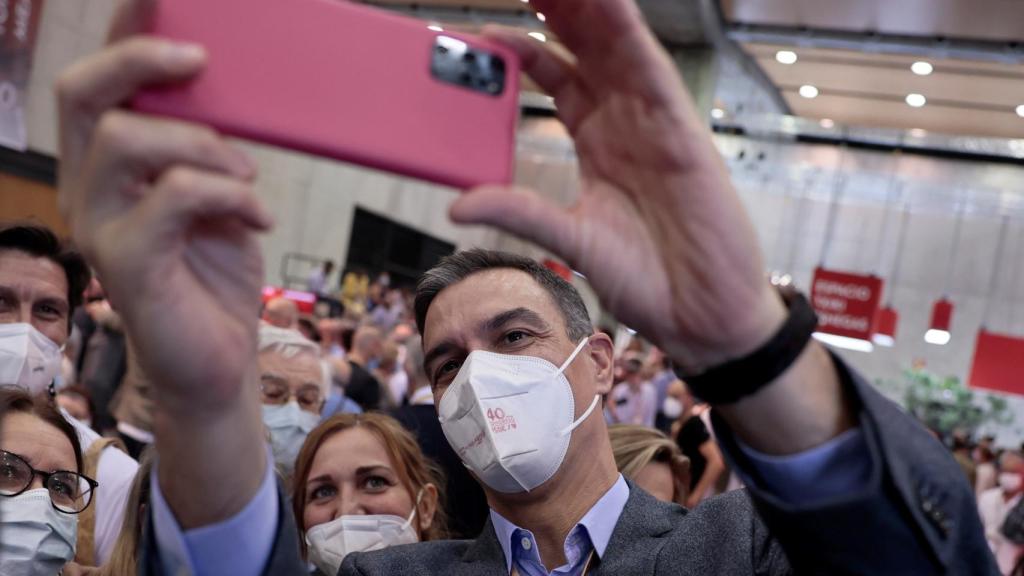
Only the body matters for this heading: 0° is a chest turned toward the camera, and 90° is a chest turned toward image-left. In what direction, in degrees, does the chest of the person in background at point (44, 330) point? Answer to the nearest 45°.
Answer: approximately 0°

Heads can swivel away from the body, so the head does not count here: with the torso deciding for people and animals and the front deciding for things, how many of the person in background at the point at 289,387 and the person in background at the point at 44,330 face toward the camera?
2

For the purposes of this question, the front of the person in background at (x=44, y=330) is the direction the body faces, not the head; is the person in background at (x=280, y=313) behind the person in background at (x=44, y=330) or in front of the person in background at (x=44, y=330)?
behind

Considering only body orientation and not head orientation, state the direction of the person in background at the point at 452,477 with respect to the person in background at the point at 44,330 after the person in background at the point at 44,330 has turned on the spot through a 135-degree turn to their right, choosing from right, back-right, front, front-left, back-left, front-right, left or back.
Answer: back-right

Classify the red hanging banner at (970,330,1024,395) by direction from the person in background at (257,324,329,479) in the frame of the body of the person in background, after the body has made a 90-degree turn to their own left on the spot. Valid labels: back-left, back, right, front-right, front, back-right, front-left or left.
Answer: front-left

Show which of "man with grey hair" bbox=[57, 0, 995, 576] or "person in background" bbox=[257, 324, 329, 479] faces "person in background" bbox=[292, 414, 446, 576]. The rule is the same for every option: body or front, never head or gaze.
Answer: "person in background" bbox=[257, 324, 329, 479]

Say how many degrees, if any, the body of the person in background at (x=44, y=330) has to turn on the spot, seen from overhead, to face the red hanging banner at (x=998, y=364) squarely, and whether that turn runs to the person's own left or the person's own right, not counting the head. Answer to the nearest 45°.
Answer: approximately 135° to the person's own left

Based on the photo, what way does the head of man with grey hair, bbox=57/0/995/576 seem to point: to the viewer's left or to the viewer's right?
to the viewer's left

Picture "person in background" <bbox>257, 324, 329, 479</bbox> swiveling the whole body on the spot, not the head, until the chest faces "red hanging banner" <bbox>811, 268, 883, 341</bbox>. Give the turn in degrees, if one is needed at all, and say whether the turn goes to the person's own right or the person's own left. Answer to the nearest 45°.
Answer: approximately 135° to the person's own left

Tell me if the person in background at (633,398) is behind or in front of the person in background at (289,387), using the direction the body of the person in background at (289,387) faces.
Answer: behind
